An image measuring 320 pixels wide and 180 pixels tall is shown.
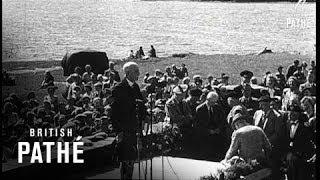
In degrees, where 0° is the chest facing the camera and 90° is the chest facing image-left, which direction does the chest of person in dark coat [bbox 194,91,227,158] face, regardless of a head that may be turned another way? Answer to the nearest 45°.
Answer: approximately 0°

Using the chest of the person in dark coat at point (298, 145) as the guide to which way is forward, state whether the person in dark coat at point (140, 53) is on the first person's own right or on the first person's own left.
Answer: on the first person's own right

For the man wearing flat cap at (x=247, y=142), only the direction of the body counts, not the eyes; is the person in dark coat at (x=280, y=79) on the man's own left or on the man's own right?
on the man's own right

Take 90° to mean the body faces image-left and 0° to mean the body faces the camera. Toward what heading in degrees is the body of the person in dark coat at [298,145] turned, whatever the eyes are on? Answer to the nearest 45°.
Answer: approximately 45°

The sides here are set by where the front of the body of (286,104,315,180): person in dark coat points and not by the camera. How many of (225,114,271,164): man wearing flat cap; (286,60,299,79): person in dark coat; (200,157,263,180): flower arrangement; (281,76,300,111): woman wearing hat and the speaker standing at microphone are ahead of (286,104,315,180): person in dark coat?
3

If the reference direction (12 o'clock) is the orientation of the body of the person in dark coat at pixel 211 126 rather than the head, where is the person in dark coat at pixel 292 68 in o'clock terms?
the person in dark coat at pixel 292 68 is roughly at 8 o'clock from the person in dark coat at pixel 211 126.

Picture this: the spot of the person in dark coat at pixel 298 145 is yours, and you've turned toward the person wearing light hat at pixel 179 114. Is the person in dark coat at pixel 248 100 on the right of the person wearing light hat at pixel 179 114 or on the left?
right
